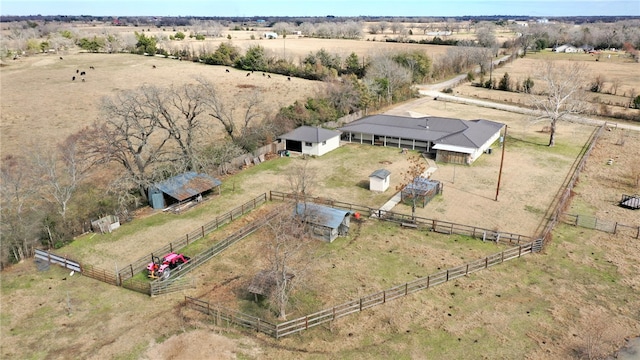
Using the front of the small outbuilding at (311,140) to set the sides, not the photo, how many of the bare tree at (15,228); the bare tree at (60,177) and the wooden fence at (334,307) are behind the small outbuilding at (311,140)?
0

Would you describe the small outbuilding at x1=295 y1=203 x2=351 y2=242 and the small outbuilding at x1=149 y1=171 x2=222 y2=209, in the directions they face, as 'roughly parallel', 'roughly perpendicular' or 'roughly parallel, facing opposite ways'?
roughly parallel

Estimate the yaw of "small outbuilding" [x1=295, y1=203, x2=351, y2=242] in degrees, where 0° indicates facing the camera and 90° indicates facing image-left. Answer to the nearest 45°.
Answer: approximately 315°

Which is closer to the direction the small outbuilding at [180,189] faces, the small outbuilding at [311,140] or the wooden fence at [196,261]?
the wooden fence

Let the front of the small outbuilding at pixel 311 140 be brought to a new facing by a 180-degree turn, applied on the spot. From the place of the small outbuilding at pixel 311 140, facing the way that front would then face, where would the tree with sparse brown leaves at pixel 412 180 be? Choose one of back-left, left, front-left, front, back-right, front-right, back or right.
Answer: right

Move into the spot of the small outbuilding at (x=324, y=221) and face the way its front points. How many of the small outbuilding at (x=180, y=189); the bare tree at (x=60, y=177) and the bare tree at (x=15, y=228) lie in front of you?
0

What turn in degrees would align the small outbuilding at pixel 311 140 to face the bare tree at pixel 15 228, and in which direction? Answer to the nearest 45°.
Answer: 0° — it already faces it

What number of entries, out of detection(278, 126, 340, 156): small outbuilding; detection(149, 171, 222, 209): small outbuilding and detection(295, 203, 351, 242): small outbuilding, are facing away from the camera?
0

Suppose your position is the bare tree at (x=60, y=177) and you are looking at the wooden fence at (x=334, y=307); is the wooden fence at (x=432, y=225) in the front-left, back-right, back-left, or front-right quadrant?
front-left

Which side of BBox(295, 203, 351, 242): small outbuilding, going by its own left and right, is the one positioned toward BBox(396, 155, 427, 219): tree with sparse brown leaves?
left

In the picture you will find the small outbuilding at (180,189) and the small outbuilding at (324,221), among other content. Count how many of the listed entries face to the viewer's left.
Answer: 0

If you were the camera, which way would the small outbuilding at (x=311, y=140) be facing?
facing the viewer and to the left of the viewer
